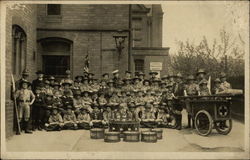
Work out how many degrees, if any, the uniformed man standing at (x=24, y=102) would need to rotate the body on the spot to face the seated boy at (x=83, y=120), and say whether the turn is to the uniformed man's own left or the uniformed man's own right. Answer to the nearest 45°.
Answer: approximately 90° to the uniformed man's own left

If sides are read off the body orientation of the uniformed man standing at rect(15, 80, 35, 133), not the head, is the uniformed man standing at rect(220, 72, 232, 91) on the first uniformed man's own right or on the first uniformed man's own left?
on the first uniformed man's own left

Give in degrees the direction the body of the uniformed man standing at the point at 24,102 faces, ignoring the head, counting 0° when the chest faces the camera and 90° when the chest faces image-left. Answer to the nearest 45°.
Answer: approximately 0°

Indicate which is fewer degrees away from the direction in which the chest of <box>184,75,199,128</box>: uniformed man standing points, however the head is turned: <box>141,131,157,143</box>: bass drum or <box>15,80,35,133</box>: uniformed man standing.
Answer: the bass drum
